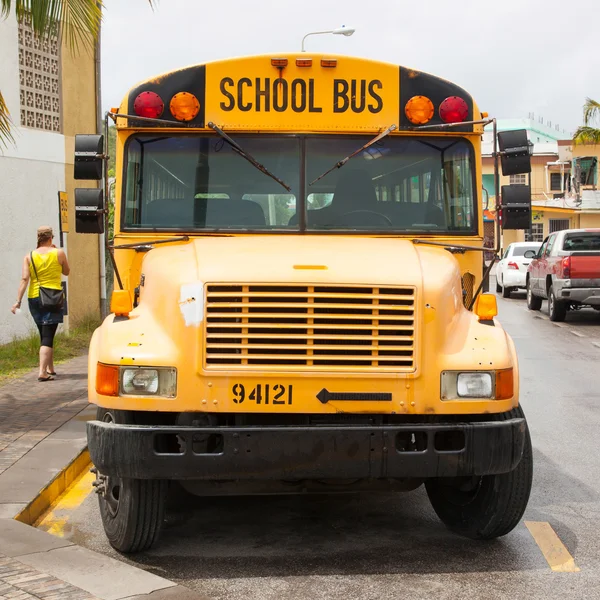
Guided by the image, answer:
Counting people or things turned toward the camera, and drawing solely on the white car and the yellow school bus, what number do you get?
1

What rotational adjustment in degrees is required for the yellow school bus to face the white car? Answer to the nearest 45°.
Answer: approximately 180°

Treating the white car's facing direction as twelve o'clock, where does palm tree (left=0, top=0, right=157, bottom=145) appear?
The palm tree is roughly at 8 o'clock from the white car.

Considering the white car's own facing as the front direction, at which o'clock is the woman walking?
The woman walking is roughly at 8 o'clock from the white car.

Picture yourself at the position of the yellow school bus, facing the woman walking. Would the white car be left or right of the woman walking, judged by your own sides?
right

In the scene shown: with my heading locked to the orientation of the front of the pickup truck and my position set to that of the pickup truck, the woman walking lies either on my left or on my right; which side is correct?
on my left

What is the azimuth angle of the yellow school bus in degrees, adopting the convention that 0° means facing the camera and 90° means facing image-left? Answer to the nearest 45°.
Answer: approximately 0°

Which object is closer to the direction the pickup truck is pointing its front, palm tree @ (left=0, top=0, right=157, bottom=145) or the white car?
the white car

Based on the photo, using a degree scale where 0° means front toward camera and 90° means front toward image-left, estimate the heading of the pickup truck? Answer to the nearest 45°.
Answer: approximately 135°

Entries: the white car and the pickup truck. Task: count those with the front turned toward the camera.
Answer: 0

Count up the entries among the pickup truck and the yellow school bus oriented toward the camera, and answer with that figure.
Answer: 1

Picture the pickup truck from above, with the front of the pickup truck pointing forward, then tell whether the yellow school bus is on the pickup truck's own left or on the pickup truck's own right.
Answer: on the pickup truck's own left

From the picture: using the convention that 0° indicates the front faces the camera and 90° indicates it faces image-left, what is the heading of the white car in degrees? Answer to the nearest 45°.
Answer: approximately 135°
